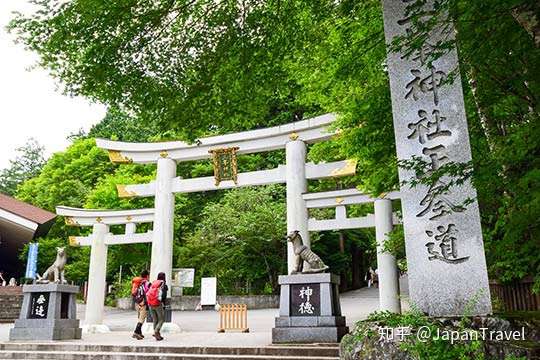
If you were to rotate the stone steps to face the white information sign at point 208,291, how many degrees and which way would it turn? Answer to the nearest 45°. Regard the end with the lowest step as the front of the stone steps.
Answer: approximately 180°

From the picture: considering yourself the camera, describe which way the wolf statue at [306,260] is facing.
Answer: facing to the left of the viewer

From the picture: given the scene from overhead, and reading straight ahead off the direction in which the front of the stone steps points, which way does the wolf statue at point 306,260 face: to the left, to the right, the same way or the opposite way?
to the right

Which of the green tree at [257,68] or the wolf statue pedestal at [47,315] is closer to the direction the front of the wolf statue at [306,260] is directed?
the wolf statue pedestal

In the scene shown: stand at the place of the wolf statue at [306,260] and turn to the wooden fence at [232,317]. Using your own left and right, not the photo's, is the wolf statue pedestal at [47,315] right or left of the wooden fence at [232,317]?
left
